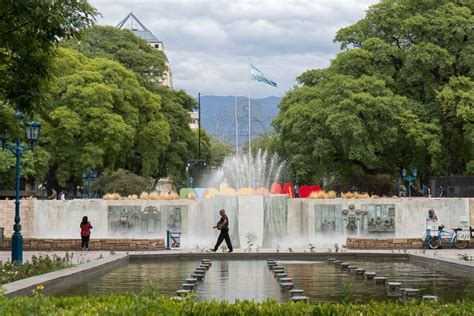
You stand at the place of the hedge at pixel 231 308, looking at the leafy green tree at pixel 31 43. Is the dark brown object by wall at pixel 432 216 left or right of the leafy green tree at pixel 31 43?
right

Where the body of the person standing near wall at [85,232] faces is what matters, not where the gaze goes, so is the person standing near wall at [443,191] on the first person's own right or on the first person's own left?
on the first person's own right

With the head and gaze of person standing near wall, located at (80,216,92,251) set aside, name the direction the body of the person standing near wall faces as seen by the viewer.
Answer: away from the camera

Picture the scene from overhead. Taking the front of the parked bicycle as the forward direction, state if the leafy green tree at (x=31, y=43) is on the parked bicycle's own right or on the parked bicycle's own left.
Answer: on the parked bicycle's own left

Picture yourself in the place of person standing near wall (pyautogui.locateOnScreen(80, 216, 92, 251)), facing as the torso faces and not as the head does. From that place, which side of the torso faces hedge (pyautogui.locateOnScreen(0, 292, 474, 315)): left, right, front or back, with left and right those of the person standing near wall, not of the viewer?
back

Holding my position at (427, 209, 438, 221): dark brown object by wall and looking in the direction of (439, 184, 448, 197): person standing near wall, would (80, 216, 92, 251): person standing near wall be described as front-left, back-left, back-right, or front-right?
back-left
